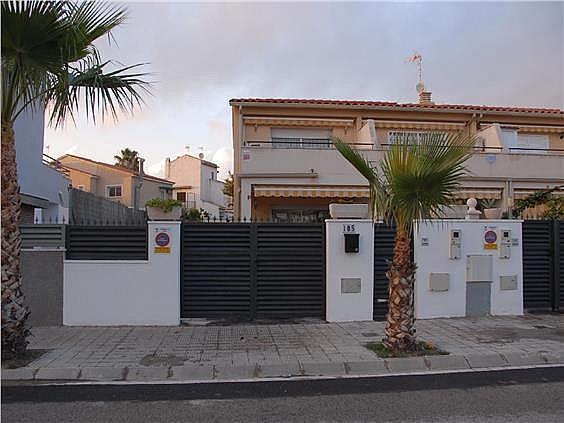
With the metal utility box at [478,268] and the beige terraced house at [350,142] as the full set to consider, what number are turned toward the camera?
2

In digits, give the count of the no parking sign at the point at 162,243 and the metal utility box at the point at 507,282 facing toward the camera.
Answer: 2

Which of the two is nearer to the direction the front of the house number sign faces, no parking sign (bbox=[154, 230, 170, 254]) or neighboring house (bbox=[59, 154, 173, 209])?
the no parking sign

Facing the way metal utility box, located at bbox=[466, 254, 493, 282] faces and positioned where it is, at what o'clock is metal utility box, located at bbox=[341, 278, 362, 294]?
metal utility box, located at bbox=[341, 278, 362, 294] is roughly at 2 o'clock from metal utility box, located at bbox=[466, 254, 493, 282].

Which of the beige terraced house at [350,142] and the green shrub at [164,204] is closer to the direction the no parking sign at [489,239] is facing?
the green shrub

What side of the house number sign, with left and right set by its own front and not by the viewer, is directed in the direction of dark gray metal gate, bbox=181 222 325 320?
right

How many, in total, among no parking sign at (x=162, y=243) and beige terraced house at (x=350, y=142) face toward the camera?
2

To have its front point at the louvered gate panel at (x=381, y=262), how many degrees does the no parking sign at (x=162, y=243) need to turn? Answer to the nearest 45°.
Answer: approximately 90° to its left

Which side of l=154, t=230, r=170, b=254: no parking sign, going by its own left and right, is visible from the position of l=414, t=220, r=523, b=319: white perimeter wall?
left
